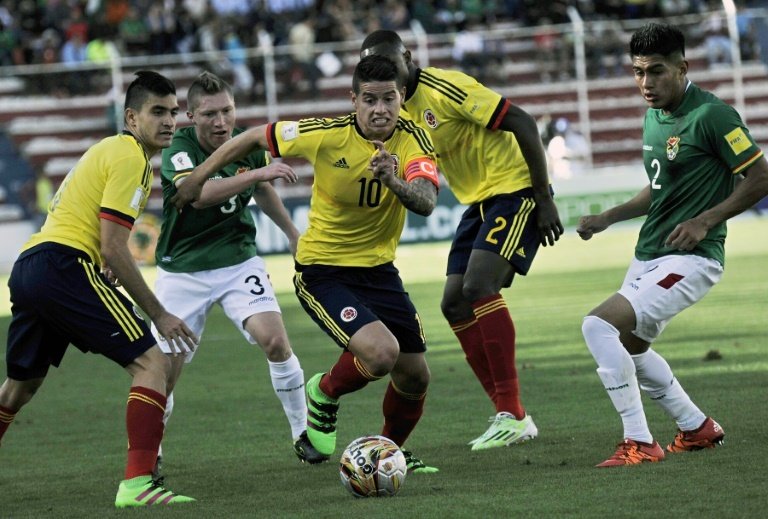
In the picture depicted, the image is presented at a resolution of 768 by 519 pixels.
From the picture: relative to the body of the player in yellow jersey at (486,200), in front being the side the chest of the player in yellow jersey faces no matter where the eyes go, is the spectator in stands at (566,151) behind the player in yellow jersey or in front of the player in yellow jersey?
behind

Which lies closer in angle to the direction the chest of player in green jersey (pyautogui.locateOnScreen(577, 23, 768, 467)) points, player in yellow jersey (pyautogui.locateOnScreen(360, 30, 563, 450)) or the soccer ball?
the soccer ball

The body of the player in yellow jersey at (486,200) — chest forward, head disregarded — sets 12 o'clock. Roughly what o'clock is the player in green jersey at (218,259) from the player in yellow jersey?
The player in green jersey is roughly at 1 o'clock from the player in yellow jersey.

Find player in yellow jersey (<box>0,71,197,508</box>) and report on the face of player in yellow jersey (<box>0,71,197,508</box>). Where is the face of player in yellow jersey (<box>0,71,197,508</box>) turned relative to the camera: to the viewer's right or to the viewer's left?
to the viewer's right

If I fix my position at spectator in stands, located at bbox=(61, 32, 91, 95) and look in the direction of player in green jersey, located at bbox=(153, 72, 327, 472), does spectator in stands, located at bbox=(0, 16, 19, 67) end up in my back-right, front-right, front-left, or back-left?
back-right

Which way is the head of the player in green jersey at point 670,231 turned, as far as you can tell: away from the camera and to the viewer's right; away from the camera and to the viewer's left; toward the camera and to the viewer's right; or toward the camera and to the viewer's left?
toward the camera and to the viewer's left

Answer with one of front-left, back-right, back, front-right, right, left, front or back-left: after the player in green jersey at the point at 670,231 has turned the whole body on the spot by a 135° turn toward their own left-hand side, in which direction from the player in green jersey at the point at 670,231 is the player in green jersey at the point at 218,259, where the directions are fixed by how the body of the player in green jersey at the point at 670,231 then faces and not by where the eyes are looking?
back

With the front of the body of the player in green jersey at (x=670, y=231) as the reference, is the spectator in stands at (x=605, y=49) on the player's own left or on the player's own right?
on the player's own right

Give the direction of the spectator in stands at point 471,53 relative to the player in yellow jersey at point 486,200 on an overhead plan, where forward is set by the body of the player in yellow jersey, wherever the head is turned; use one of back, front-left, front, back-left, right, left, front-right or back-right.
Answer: back-right

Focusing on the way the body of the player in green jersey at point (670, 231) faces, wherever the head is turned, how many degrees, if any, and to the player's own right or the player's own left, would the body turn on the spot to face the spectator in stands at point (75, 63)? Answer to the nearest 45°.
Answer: approximately 90° to the player's own right

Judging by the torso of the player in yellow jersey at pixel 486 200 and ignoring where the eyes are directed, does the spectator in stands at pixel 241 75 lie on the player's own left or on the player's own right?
on the player's own right

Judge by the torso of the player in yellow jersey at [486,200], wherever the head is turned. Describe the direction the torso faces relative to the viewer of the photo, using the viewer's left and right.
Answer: facing the viewer and to the left of the viewer

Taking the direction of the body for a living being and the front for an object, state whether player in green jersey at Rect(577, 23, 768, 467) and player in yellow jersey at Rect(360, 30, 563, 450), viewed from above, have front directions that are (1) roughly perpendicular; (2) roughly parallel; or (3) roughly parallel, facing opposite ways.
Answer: roughly parallel

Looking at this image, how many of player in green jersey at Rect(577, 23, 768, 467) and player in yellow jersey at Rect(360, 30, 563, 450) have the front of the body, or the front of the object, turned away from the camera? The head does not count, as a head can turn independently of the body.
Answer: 0
